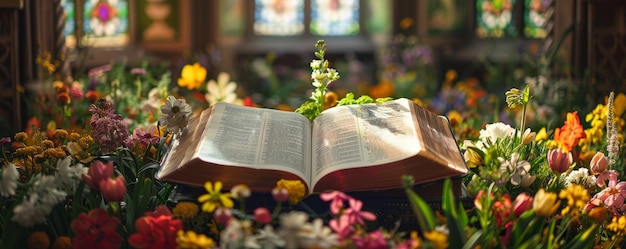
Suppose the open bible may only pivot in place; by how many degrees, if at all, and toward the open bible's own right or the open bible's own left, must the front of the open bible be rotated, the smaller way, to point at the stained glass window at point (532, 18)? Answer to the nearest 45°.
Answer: approximately 180°

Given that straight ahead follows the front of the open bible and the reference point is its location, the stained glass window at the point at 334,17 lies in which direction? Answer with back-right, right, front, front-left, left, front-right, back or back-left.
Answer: back

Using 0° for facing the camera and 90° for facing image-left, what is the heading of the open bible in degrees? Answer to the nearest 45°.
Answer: approximately 0°
